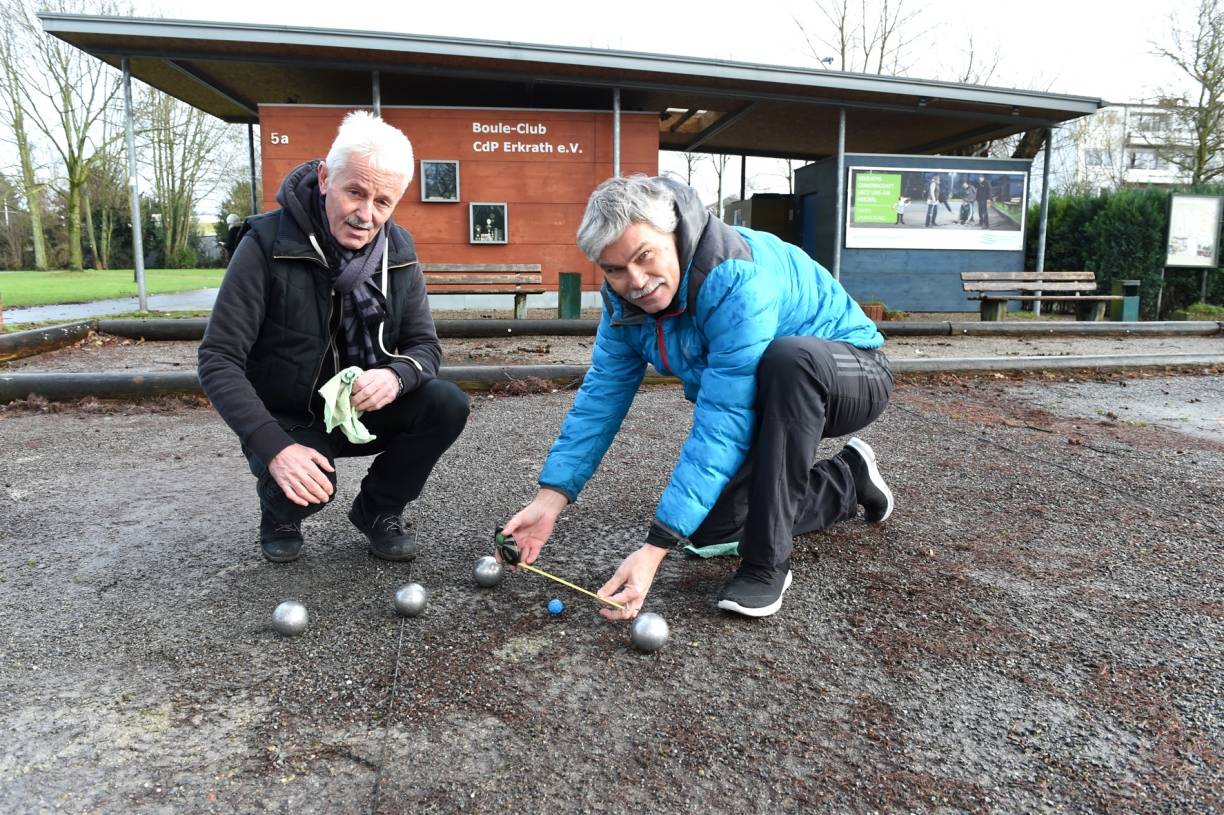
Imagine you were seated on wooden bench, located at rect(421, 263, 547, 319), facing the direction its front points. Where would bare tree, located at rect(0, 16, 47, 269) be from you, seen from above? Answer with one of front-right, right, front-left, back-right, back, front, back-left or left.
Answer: back-right

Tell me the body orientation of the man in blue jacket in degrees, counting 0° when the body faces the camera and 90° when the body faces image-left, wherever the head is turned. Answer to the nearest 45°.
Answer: approximately 45°

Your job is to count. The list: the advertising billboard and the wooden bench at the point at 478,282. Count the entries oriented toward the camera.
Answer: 2

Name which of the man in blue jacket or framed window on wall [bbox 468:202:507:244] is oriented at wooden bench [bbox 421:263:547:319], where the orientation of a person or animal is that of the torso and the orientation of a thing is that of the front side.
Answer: the framed window on wall

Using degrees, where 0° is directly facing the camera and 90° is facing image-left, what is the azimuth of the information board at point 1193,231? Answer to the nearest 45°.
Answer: approximately 0°

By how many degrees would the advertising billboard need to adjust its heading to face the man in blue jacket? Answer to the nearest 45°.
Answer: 0° — it already faces them

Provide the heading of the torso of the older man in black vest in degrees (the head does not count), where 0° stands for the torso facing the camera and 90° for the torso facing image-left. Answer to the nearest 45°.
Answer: approximately 315°

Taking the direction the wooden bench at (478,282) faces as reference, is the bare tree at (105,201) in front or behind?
behind
